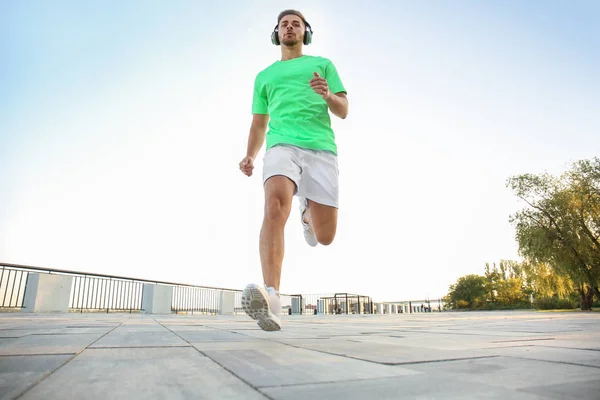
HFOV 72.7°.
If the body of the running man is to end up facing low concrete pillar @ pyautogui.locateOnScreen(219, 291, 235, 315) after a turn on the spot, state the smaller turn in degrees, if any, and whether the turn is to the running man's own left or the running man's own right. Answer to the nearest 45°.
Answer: approximately 180°

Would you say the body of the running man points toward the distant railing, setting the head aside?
no

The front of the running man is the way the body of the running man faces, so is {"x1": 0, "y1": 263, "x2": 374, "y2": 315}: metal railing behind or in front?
behind

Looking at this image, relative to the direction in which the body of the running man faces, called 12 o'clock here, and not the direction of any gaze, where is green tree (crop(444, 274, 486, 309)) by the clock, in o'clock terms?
The green tree is roughly at 7 o'clock from the running man.

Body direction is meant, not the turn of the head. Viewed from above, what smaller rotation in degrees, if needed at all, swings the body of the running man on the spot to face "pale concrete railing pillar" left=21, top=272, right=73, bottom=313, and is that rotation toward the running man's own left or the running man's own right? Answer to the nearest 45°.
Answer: approximately 135° to the running man's own right

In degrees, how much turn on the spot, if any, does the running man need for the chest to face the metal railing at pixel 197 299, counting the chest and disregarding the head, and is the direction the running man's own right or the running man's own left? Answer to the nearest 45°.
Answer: approximately 180°

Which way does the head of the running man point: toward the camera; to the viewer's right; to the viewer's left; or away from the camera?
toward the camera

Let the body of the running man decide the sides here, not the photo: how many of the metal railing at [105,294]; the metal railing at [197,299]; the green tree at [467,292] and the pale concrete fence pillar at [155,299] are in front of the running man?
0

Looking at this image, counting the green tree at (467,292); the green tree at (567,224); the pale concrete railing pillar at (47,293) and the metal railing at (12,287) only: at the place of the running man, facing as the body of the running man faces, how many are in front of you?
0

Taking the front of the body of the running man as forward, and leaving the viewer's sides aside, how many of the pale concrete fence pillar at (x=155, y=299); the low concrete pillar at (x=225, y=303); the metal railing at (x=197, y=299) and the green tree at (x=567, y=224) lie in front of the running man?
0

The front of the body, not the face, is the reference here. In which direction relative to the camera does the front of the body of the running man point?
toward the camera

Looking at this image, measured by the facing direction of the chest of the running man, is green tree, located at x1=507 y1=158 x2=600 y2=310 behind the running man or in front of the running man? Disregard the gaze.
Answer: behind

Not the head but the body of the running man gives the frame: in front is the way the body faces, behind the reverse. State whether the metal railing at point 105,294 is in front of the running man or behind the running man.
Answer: behind
